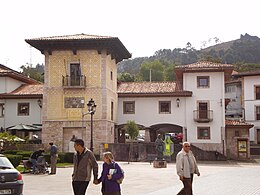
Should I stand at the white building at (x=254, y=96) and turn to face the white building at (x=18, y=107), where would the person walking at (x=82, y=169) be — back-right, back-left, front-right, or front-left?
front-left

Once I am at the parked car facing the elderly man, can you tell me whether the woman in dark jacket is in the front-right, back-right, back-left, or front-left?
front-right

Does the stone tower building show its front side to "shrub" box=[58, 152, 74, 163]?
yes

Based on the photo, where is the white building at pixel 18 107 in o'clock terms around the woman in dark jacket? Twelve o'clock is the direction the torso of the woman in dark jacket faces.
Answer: The white building is roughly at 4 o'clock from the woman in dark jacket.

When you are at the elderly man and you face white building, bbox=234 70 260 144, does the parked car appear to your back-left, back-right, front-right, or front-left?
back-left

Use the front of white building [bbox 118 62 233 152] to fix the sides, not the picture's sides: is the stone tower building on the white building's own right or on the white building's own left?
on the white building's own right

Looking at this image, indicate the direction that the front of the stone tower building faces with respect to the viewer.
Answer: facing the viewer

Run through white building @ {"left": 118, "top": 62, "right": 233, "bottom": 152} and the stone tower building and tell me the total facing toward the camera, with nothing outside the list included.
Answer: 2

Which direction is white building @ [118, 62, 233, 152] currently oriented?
toward the camera

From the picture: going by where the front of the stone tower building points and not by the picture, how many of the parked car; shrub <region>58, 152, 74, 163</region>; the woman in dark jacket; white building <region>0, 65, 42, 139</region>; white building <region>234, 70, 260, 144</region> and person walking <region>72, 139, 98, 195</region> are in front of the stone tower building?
4

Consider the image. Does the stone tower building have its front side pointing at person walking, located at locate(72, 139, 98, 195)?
yes

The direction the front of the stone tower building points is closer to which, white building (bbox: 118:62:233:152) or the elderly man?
the elderly man

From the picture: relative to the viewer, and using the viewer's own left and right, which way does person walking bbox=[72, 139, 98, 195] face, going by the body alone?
facing the viewer and to the left of the viewer

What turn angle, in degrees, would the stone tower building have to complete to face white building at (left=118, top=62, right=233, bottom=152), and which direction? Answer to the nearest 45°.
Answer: approximately 90° to its left

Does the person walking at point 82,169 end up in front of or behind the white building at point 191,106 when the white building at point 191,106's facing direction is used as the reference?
in front

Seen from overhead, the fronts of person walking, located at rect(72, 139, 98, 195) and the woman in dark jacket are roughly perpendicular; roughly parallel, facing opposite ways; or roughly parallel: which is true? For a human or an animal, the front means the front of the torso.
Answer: roughly parallel

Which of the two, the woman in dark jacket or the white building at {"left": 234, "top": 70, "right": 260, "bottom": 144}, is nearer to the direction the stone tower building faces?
the woman in dark jacket
